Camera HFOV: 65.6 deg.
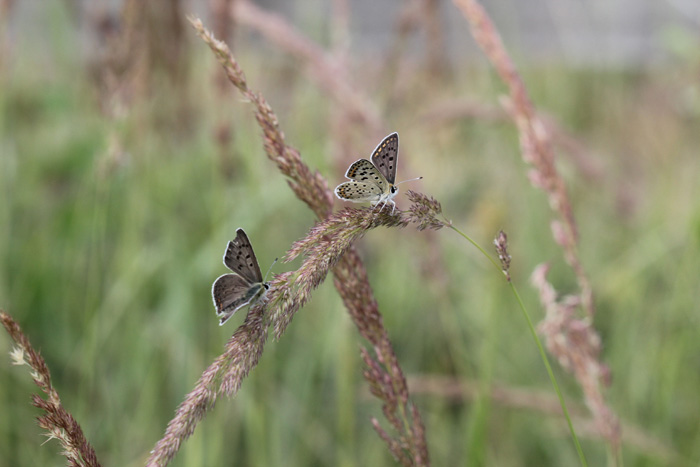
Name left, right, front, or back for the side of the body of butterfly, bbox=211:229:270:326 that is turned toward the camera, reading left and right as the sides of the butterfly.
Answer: right

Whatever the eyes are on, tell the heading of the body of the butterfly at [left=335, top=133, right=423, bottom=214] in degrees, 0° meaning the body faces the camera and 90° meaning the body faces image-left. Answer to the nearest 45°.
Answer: approximately 270°
